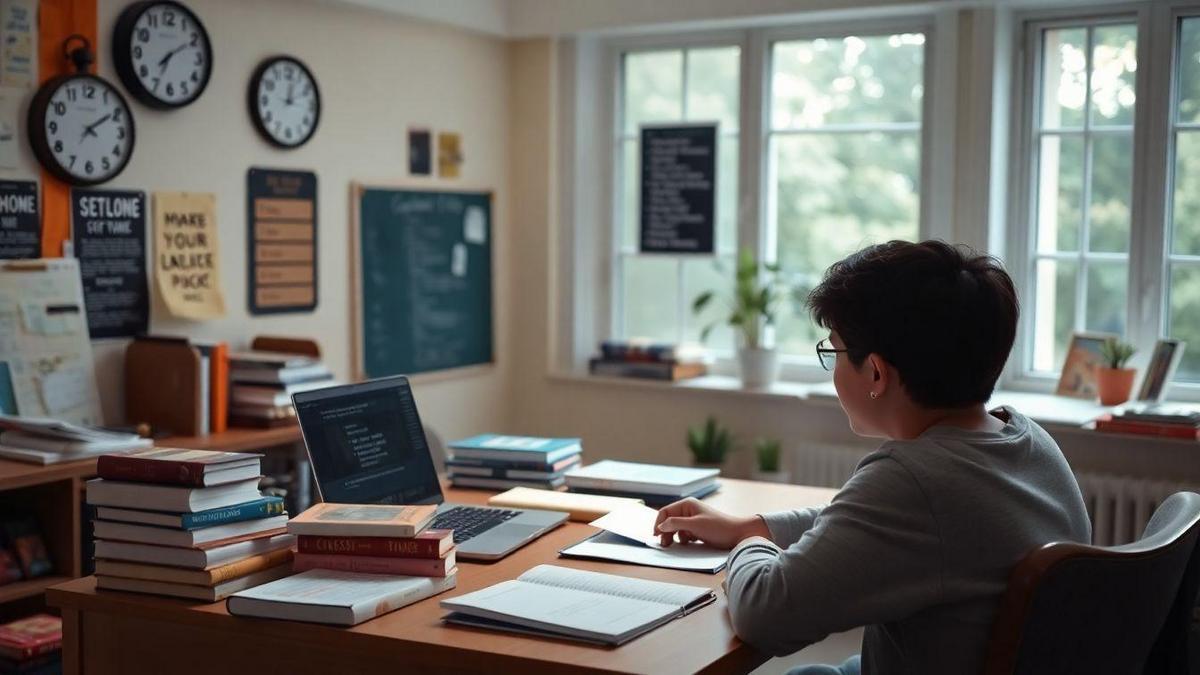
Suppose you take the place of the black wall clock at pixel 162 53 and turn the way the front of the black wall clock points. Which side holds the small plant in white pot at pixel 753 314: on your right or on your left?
on your left

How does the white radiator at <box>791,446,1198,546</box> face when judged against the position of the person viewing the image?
facing the viewer

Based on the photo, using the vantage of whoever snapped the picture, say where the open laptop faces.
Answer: facing the viewer and to the right of the viewer

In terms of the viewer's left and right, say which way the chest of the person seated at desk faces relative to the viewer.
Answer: facing away from the viewer and to the left of the viewer

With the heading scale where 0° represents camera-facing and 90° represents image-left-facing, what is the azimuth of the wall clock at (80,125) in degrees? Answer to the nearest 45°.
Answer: approximately 315°

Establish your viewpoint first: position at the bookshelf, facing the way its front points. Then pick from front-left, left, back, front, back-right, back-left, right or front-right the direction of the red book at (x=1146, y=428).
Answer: front-left

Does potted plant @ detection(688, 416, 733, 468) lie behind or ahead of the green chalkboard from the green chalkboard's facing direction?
ahead

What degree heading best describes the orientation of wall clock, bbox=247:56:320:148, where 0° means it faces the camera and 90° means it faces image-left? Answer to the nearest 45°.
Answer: approximately 315°

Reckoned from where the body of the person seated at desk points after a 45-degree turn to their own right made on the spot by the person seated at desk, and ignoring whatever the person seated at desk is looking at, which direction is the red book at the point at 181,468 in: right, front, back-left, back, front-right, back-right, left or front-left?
left

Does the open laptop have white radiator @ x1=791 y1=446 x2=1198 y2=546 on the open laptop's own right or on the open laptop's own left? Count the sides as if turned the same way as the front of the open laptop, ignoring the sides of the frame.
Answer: on the open laptop's own left

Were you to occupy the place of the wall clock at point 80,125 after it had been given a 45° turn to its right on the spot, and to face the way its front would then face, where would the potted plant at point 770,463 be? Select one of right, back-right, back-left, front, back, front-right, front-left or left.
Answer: left

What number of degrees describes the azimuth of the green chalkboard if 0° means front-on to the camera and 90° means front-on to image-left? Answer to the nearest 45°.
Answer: approximately 315°

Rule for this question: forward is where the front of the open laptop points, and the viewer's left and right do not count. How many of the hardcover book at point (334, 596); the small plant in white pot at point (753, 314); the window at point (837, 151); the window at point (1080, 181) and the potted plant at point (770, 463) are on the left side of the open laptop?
4

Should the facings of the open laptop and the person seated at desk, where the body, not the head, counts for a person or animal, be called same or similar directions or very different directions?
very different directions

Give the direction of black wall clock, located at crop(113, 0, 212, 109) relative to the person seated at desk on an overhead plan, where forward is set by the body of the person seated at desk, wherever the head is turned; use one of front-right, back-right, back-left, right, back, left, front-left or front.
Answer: front

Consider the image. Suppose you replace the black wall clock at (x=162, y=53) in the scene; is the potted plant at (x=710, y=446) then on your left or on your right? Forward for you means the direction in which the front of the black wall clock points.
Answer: on your left
